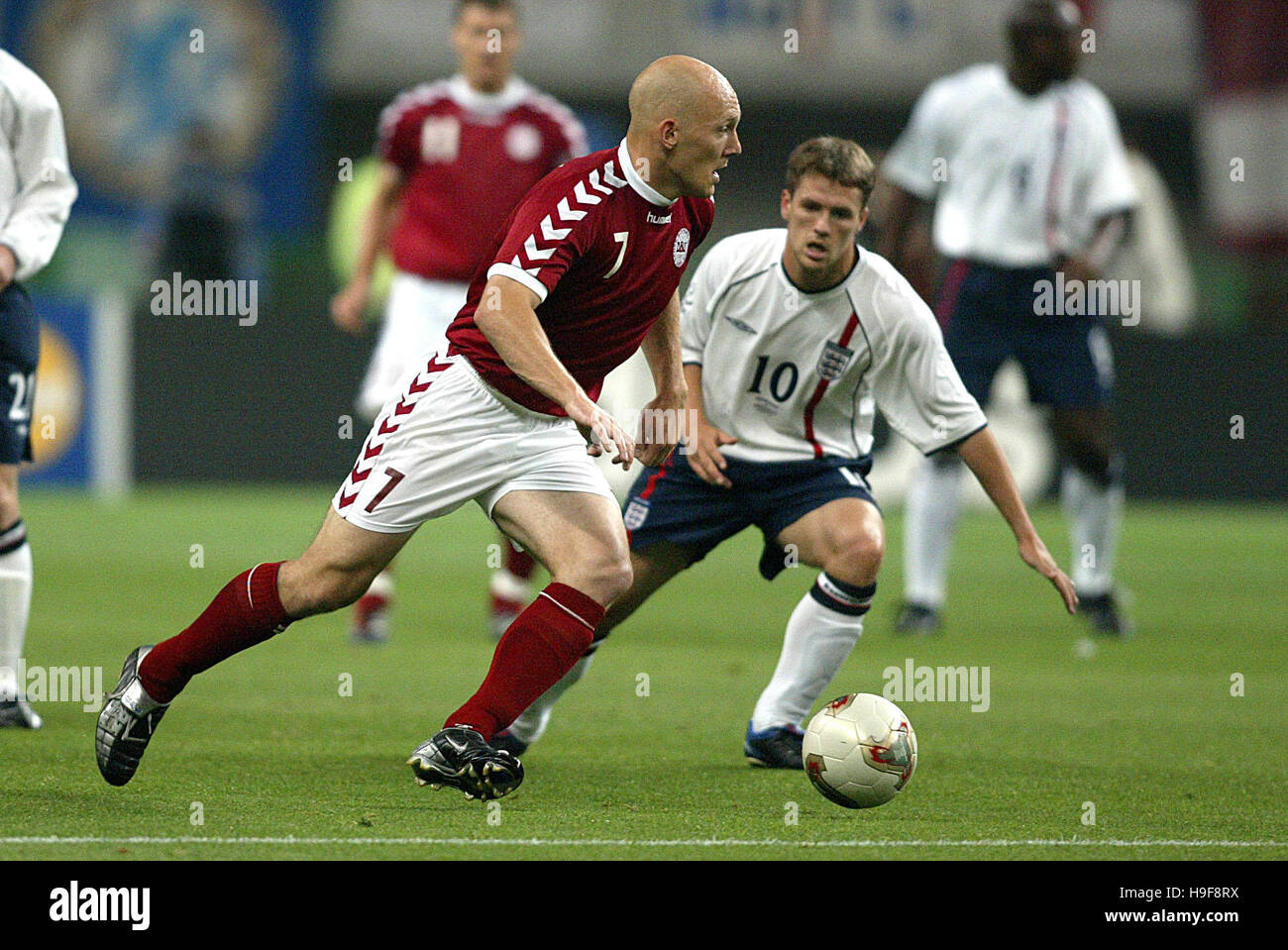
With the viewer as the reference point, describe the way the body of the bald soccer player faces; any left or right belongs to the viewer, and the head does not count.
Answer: facing the viewer and to the right of the viewer

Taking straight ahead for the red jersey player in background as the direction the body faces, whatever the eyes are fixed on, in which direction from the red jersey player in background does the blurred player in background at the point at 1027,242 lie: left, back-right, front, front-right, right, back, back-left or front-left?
left

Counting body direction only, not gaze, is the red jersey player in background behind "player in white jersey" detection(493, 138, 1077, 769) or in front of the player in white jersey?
behind

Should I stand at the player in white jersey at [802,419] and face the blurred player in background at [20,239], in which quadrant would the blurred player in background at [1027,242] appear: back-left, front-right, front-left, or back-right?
back-right

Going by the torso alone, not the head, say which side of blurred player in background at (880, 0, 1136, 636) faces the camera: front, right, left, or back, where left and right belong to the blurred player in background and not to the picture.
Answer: front

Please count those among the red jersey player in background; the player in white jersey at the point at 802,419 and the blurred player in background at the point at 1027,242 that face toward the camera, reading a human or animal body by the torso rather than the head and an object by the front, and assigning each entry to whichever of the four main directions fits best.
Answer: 3

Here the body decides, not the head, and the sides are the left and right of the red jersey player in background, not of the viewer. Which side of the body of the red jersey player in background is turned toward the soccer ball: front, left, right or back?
front

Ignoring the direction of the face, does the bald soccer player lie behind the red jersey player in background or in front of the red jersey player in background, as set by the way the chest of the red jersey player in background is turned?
in front

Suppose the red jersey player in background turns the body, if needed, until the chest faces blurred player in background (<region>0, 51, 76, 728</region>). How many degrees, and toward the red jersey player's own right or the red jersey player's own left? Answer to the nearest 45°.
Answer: approximately 45° to the red jersey player's own right

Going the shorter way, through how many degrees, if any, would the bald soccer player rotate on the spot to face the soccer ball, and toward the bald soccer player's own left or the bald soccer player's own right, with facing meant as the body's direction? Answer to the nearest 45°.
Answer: approximately 45° to the bald soccer player's own left

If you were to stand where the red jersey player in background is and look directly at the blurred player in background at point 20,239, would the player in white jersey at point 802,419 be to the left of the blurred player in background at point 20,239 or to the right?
left

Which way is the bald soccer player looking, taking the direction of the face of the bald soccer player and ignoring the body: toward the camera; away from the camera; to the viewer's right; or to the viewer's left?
to the viewer's right

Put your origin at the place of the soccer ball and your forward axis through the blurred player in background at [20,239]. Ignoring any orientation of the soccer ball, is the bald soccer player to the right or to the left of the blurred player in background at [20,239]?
left
